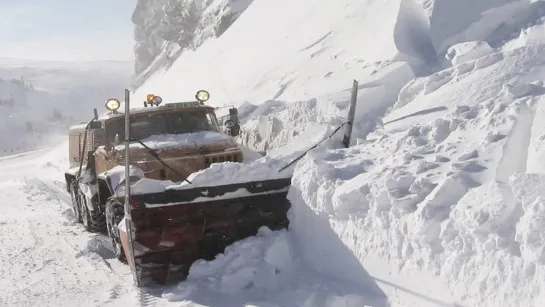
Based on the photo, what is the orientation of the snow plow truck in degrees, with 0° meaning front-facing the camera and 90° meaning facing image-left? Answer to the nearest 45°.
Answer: approximately 315°
